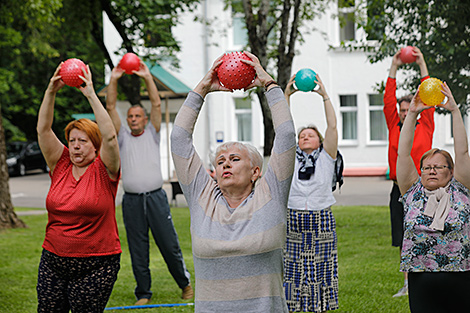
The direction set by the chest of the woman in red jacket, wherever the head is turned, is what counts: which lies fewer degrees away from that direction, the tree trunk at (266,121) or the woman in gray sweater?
the woman in gray sweater

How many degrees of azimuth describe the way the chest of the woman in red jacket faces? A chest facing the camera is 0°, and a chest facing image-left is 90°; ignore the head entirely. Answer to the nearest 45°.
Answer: approximately 0°

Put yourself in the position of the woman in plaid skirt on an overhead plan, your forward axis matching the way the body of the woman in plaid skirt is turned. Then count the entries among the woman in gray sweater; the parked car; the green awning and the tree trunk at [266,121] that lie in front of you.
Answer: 1

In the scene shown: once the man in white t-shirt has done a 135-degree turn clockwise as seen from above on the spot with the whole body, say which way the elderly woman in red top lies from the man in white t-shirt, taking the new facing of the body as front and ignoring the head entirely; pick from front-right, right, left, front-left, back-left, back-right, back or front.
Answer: back-left

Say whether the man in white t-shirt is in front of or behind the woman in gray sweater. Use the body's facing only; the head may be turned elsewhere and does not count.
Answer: behind

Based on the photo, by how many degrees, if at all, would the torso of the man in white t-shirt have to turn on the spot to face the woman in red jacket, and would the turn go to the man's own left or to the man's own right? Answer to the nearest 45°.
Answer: approximately 45° to the man's own left

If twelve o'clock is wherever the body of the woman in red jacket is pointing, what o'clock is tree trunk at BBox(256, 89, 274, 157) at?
The tree trunk is roughly at 5 o'clock from the woman in red jacket.

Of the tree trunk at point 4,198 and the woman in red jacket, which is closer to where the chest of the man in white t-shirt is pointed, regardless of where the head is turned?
the woman in red jacket

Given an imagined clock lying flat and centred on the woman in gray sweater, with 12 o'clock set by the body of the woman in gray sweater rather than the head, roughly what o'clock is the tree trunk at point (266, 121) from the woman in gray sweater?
The tree trunk is roughly at 6 o'clock from the woman in gray sweater.

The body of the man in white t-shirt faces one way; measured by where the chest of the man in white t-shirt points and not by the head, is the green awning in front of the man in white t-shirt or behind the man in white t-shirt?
behind

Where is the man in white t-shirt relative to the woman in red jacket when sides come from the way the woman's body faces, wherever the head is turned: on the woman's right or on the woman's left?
on the woman's right
